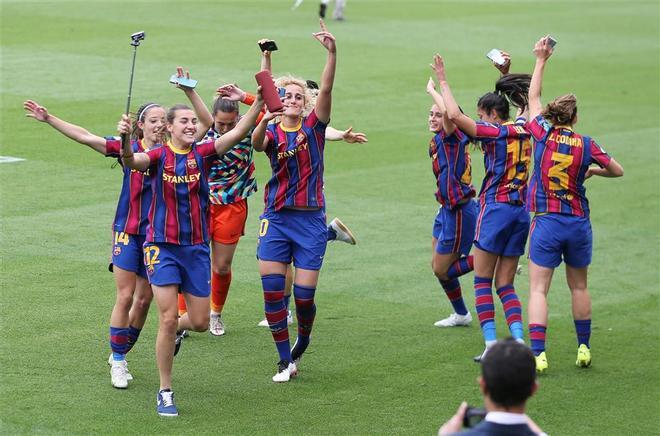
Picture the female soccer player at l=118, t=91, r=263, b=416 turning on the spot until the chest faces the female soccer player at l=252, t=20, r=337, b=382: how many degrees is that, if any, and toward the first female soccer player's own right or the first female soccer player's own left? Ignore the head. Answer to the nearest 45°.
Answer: approximately 135° to the first female soccer player's own left

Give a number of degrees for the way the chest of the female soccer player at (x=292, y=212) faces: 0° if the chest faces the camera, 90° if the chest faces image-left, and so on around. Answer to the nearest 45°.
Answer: approximately 0°

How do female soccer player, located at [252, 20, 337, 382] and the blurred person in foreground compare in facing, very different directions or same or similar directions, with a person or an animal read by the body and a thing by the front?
very different directions

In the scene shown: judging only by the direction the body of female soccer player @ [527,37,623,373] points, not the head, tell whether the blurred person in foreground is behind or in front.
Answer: behind

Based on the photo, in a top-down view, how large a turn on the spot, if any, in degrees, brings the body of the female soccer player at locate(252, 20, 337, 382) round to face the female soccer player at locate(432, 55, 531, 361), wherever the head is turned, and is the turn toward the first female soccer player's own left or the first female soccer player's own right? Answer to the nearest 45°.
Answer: approximately 90° to the first female soccer player's own left

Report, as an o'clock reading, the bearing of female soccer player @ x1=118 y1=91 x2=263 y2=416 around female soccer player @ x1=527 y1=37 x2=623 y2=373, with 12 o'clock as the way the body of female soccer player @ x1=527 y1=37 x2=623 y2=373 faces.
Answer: female soccer player @ x1=118 y1=91 x2=263 y2=416 is roughly at 8 o'clock from female soccer player @ x1=527 y1=37 x2=623 y2=373.

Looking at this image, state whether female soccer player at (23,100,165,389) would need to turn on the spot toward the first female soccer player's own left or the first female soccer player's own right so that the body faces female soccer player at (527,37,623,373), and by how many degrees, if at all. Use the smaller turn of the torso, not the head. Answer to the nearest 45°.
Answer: approximately 45° to the first female soccer player's own left

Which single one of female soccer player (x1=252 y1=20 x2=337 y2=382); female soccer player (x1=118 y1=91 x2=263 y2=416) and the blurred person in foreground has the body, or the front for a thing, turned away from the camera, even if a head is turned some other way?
the blurred person in foreground

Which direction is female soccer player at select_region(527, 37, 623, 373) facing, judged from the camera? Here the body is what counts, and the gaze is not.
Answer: away from the camera

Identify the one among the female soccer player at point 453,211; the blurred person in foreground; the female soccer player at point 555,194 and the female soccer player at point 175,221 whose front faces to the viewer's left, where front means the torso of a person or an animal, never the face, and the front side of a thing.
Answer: the female soccer player at point 453,211
